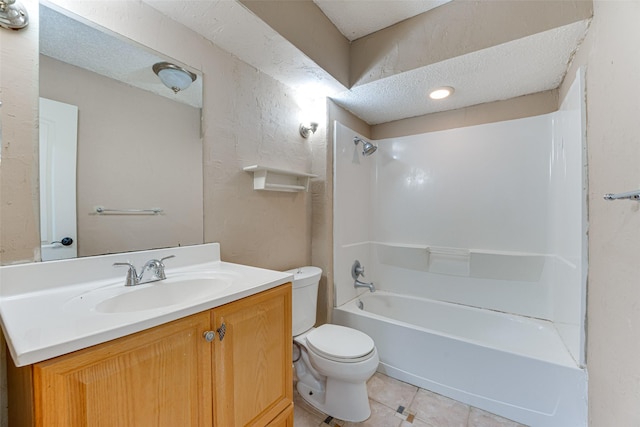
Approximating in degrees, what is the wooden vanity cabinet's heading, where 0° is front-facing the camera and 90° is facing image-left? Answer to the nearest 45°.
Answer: approximately 315°

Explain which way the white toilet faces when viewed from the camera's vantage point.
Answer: facing the viewer and to the right of the viewer

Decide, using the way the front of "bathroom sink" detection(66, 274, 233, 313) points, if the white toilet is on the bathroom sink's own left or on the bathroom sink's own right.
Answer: on the bathroom sink's own left

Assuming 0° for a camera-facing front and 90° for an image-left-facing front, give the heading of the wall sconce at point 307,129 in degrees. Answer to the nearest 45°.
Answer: approximately 315°

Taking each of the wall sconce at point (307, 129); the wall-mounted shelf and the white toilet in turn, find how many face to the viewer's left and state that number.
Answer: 0

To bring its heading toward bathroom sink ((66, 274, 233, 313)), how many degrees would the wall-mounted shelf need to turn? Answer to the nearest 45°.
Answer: approximately 90° to its right

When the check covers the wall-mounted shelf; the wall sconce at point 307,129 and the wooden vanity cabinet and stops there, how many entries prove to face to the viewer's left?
0

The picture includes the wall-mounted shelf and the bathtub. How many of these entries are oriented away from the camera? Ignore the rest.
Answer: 0

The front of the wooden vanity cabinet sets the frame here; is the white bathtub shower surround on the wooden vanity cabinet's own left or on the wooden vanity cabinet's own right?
on the wooden vanity cabinet's own left

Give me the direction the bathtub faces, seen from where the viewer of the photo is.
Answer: facing the viewer and to the left of the viewer

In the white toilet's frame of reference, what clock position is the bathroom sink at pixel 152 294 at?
The bathroom sink is roughly at 3 o'clock from the white toilet.

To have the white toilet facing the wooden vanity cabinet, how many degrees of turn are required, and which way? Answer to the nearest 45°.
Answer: approximately 90° to its right

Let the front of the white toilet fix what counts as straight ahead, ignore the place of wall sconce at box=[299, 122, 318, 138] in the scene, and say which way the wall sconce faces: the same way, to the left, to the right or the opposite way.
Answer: the same way
